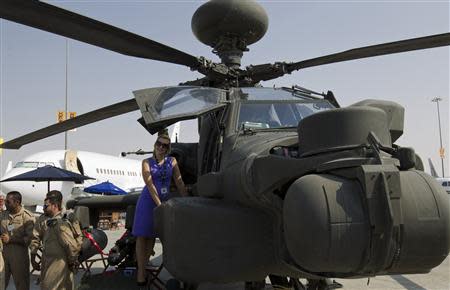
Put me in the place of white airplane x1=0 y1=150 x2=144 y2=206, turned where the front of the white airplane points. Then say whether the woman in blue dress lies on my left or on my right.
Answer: on my left

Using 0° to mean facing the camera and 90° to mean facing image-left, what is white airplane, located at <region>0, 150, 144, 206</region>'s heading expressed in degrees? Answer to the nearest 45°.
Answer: approximately 45°

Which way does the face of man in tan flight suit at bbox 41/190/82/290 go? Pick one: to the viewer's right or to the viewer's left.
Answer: to the viewer's left

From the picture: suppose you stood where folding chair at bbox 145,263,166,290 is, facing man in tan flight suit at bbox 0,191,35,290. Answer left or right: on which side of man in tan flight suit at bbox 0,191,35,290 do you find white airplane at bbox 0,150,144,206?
right

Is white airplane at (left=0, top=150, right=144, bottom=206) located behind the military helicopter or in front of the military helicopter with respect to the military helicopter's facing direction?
behind

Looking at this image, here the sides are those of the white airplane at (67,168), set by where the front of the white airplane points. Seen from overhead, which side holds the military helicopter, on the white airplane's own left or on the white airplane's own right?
on the white airplane's own left

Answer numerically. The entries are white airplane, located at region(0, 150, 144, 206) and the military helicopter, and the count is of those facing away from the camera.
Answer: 0

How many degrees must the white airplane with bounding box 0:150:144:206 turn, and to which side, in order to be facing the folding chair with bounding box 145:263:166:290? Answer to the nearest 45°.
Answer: approximately 45° to its left

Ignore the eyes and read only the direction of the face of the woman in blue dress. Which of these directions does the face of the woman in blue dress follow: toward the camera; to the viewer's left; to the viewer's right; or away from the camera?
toward the camera
